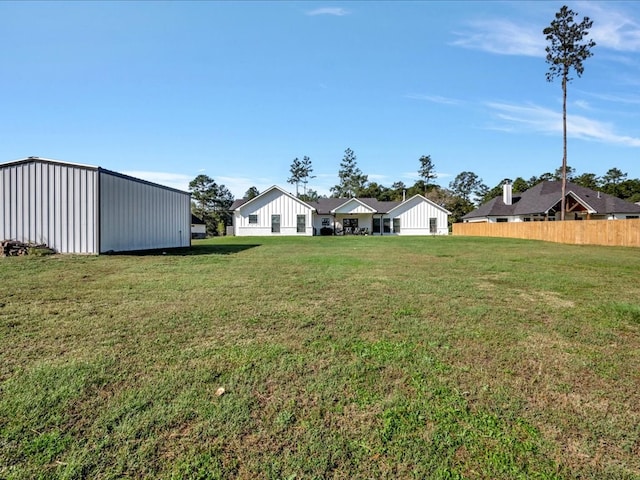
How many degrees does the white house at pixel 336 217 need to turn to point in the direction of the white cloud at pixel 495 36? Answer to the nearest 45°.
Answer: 0° — it already faces it
